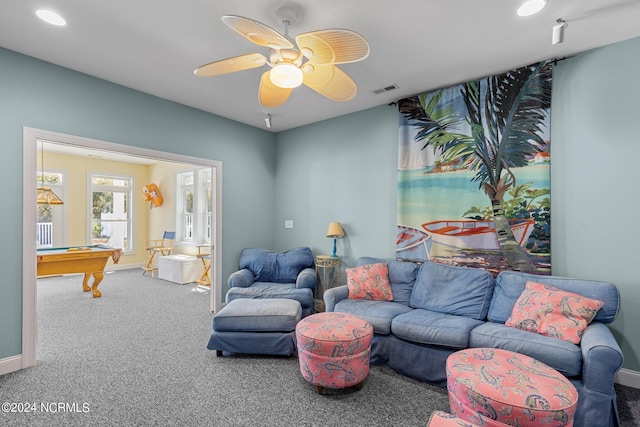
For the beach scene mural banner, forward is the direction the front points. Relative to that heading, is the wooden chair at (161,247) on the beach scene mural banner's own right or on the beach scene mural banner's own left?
on the beach scene mural banner's own right

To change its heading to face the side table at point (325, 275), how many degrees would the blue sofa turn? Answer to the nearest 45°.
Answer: approximately 90° to its right

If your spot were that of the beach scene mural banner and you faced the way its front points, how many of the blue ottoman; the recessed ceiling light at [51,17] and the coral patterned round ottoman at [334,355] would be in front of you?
3

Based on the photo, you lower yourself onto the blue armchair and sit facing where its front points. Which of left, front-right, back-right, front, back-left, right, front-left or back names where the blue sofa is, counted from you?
front-left

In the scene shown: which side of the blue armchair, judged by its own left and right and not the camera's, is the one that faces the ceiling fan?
front

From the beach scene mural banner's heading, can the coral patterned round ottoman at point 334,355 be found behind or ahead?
ahead

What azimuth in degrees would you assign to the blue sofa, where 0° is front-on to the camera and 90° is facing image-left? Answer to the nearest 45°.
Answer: approximately 45°

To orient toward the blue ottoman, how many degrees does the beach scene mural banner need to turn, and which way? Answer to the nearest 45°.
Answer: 0° — it already faces it

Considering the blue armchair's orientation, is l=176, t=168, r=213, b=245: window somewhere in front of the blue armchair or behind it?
behind

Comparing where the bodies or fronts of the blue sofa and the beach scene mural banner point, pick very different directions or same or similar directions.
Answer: same or similar directions

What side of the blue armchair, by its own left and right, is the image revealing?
front

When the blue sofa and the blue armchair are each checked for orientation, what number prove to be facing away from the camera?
0
